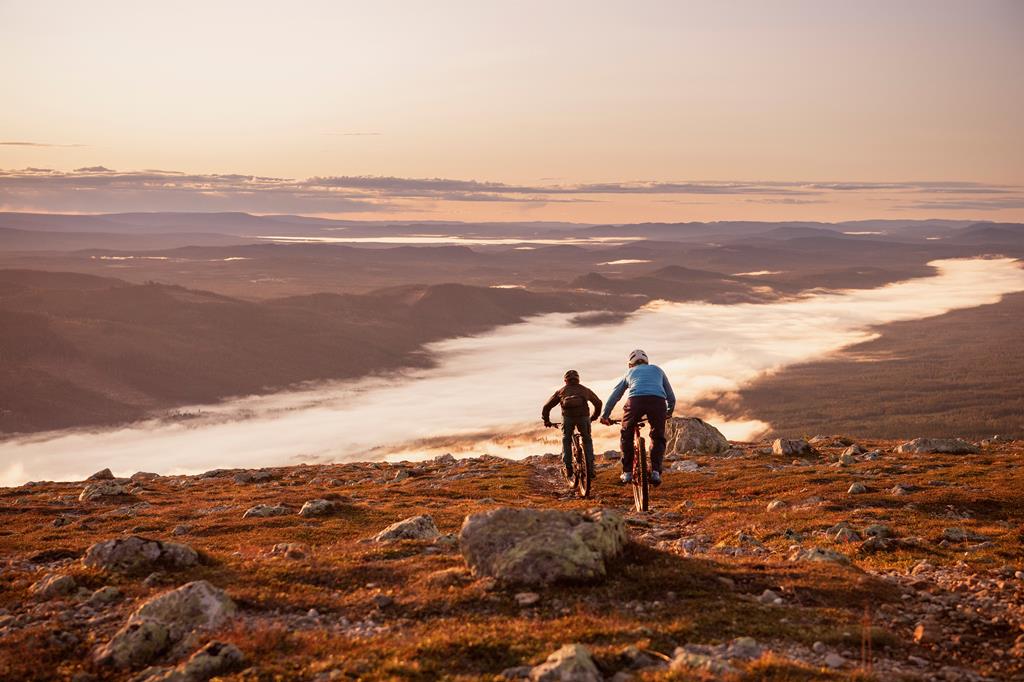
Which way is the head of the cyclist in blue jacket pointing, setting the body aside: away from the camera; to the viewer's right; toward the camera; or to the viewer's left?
away from the camera

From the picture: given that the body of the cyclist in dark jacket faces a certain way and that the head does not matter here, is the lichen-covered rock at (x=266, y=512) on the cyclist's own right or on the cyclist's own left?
on the cyclist's own left

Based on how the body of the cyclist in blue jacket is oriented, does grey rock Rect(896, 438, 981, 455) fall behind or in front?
in front

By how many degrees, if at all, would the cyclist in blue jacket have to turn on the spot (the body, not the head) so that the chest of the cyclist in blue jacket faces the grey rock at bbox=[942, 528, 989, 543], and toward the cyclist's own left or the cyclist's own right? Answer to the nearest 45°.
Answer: approximately 90° to the cyclist's own right

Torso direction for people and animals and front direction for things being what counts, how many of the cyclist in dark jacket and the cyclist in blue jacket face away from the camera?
2

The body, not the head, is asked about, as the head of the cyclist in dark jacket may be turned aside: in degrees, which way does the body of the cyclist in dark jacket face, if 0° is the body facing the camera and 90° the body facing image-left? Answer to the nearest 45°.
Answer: approximately 180°

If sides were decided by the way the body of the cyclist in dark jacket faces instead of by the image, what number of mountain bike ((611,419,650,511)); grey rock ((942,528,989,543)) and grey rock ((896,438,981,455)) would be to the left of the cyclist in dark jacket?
0

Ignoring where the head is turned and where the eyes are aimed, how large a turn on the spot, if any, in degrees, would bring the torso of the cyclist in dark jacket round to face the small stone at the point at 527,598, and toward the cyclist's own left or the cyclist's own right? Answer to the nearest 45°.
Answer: approximately 180°

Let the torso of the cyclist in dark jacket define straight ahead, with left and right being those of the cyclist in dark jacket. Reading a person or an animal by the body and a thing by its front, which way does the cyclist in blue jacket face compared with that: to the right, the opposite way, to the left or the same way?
the same way

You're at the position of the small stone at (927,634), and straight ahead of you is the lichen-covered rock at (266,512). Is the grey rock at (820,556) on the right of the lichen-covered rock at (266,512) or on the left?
right

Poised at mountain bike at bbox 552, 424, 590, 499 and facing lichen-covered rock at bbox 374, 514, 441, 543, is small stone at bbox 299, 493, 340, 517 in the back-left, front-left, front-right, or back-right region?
front-right

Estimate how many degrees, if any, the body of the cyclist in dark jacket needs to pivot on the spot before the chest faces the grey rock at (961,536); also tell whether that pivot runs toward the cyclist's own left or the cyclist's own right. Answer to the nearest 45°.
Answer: approximately 135° to the cyclist's own right

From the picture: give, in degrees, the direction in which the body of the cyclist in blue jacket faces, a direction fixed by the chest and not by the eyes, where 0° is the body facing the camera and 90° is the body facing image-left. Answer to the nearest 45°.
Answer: approximately 180°

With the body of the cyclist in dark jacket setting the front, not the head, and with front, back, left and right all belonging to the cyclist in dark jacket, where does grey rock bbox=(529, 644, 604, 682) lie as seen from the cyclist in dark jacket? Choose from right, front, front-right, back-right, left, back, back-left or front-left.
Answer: back

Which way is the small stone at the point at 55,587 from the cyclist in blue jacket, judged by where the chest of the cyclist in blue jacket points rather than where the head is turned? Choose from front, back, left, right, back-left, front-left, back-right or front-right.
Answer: back-left
